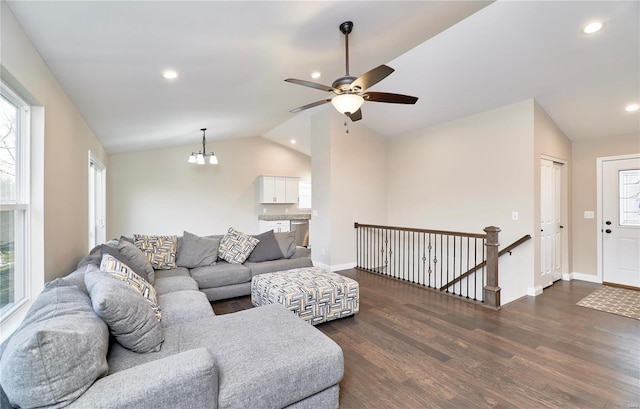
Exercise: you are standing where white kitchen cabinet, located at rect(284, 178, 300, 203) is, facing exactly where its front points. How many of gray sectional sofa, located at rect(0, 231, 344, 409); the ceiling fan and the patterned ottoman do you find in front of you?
3

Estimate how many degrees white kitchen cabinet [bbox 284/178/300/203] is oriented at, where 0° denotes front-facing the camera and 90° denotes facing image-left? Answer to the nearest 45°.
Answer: approximately 0°

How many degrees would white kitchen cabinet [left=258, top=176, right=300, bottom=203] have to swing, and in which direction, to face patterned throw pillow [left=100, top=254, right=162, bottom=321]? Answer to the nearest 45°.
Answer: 0° — it already faces it

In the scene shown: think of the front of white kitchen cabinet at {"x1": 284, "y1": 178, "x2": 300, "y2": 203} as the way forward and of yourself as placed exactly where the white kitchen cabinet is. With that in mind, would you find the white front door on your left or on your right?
on your left

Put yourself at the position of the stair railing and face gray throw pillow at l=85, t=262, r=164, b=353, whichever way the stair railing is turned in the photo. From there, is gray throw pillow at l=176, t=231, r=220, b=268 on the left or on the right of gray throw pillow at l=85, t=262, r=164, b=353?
right

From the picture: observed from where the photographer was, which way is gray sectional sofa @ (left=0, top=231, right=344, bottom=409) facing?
facing to the right of the viewer
